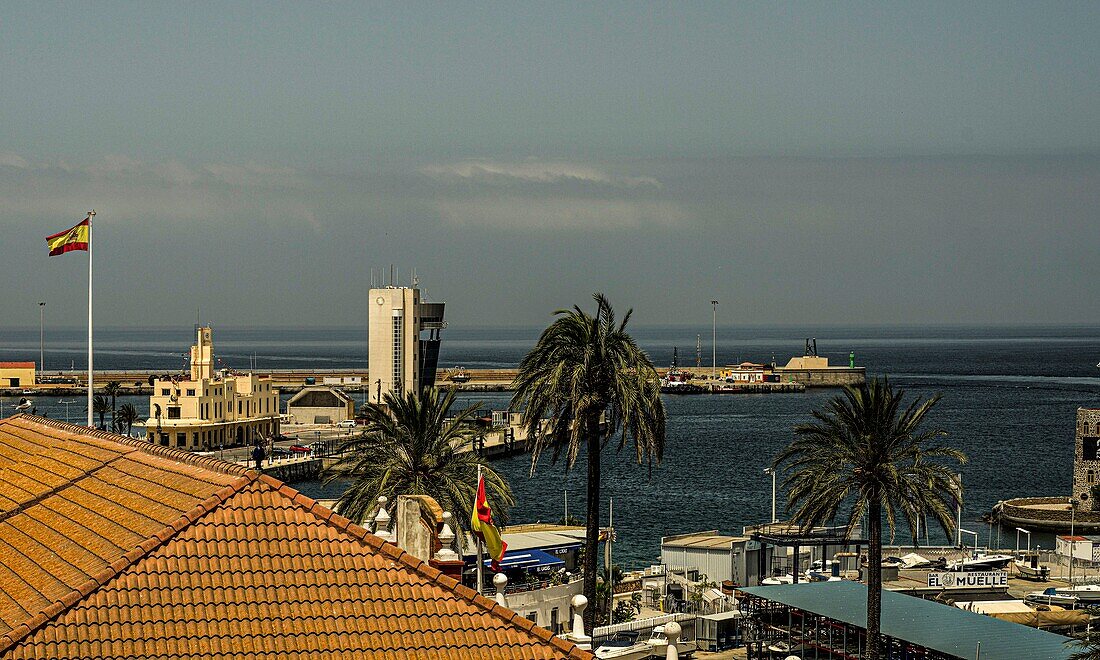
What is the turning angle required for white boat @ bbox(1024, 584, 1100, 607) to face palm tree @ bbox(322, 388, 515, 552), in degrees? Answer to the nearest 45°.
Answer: approximately 45° to its left

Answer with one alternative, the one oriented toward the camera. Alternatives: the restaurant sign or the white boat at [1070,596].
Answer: the restaurant sign

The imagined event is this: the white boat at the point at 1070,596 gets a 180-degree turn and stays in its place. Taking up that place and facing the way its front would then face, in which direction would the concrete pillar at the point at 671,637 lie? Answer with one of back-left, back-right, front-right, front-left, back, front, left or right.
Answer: right

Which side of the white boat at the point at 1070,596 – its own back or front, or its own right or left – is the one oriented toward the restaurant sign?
front

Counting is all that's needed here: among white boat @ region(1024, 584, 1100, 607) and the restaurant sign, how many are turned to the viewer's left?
1

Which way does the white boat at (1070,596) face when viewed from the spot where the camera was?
facing to the left of the viewer

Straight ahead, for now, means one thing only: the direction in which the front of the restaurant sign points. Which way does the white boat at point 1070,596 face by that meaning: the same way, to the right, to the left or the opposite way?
to the right

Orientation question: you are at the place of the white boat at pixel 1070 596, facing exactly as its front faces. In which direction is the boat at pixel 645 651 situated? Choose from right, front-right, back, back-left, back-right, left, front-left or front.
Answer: left

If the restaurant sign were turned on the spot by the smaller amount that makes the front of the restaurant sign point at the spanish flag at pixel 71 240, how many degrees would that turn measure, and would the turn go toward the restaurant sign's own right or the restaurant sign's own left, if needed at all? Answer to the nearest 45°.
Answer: approximately 45° to the restaurant sign's own right

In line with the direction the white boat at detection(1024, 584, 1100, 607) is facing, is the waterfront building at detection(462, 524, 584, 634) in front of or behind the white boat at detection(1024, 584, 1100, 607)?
in front

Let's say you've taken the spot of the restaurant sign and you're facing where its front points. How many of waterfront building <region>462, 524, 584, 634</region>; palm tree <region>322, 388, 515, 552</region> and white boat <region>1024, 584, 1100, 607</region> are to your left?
1

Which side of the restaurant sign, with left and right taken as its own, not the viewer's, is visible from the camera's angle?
front

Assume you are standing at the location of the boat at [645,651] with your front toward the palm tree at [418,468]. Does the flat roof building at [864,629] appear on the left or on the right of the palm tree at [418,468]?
right

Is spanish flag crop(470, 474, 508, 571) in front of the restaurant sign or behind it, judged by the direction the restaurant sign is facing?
in front
